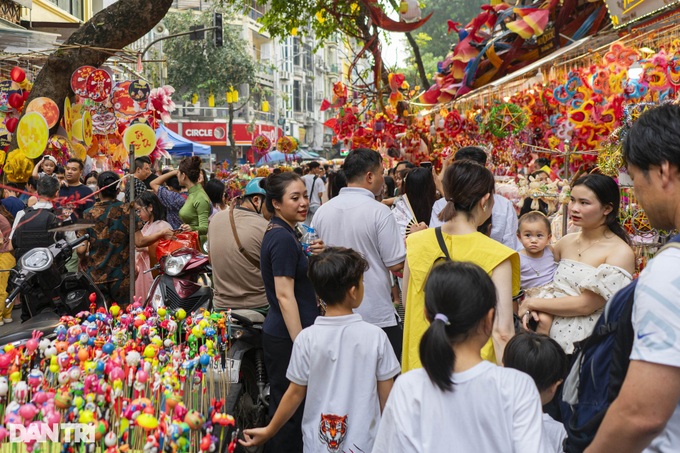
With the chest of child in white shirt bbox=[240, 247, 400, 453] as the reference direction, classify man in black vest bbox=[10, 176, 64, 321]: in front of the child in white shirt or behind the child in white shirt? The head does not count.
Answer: in front

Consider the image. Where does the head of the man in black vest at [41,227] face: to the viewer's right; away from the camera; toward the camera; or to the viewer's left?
away from the camera

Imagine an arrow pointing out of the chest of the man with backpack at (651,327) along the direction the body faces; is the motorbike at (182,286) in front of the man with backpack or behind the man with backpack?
in front

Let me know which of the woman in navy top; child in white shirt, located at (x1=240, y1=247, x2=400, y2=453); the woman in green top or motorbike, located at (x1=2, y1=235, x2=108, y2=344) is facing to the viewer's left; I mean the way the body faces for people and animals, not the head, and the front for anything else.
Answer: the woman in green top

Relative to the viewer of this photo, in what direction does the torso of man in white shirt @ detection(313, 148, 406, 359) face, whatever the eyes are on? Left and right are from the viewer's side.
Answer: facing away from the viewer and to the right of the viewer

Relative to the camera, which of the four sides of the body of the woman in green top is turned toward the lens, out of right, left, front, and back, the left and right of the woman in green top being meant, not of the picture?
left
